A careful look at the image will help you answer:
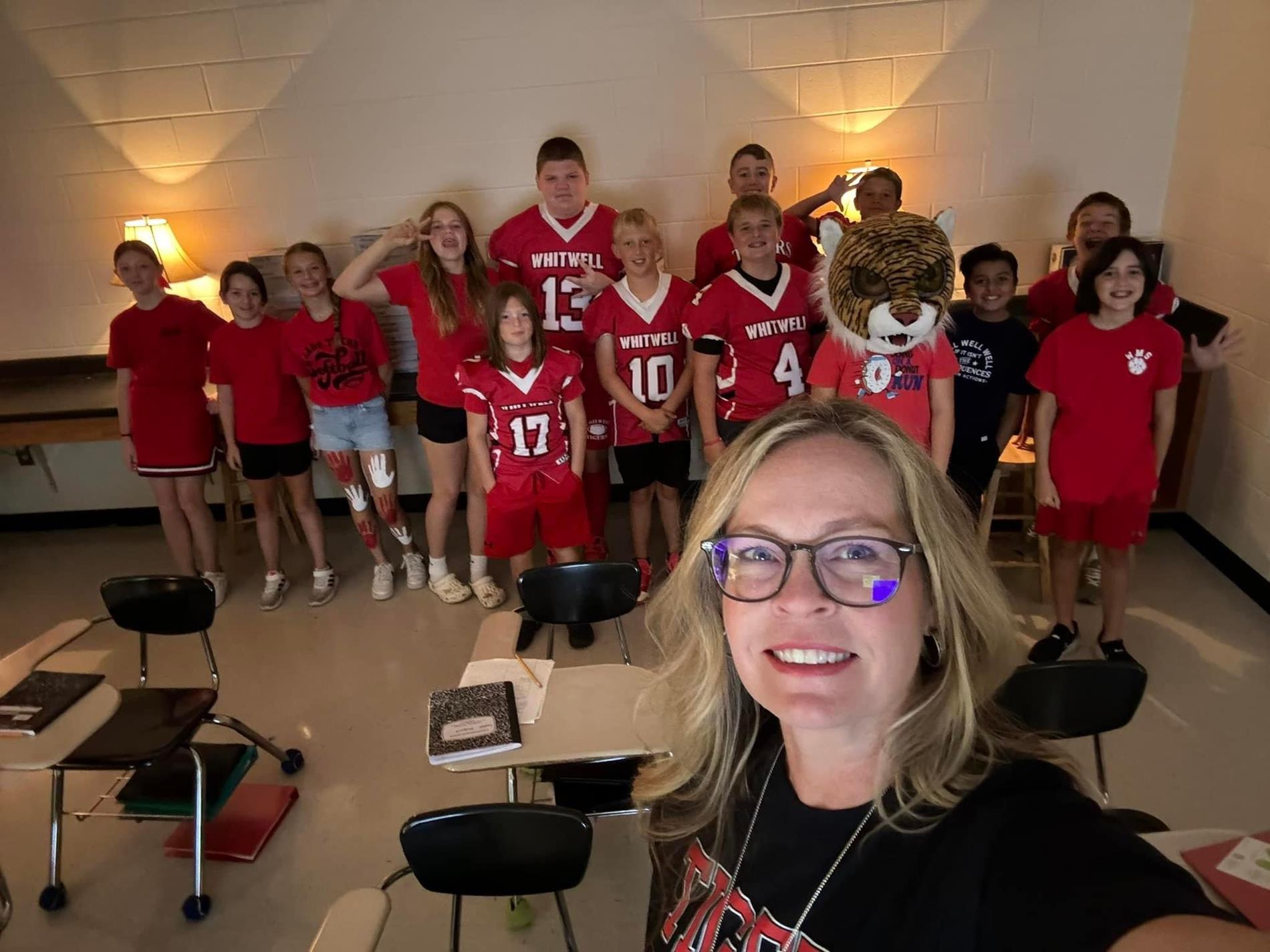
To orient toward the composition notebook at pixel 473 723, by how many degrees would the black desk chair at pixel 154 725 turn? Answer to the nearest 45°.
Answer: approximately 90° to its left

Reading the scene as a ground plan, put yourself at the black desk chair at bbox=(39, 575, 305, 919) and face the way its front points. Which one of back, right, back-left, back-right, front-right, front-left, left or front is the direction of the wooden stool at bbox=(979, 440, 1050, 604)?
back-left

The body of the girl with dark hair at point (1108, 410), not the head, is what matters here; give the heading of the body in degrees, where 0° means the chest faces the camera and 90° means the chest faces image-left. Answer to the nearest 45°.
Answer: approximately 0°

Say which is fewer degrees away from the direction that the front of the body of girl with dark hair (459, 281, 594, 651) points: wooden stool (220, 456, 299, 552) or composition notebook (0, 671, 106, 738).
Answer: the composition notebook

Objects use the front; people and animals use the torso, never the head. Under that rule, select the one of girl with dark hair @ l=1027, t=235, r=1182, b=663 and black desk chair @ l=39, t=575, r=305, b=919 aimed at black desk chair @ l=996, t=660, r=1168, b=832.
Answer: the girl with dark hair

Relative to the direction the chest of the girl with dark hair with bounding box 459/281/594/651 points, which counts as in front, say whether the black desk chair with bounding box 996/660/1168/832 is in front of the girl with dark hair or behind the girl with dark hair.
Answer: in front

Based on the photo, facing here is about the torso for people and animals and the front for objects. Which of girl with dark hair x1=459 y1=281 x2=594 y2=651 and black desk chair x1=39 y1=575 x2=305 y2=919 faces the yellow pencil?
the girl with dark hair

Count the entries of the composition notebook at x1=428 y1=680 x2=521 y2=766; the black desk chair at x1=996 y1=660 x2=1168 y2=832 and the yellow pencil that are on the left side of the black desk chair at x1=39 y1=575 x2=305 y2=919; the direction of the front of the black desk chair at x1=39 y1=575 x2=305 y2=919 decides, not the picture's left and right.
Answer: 3

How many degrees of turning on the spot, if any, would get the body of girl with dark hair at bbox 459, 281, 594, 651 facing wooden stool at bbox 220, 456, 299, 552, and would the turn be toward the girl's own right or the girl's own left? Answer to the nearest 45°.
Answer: approximately 135° to the girl's own right

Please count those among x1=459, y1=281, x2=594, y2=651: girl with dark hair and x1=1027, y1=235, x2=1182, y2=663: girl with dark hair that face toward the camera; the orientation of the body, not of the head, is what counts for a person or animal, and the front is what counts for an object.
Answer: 2

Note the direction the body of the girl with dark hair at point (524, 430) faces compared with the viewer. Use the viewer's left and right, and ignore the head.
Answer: facing the viewer
